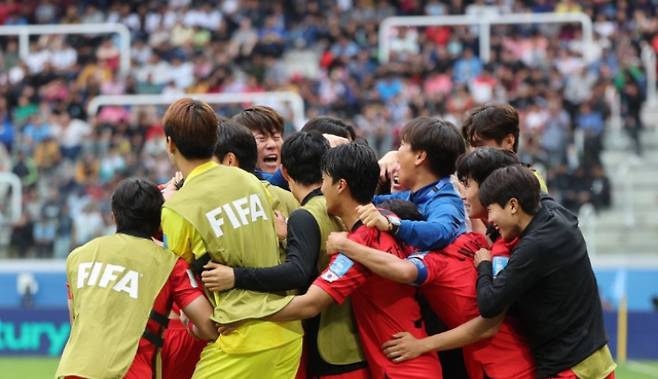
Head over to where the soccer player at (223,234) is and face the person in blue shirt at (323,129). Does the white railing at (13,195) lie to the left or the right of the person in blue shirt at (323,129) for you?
left

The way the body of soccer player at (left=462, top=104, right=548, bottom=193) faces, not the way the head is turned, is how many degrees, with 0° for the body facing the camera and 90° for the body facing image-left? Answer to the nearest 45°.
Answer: approximately 45°

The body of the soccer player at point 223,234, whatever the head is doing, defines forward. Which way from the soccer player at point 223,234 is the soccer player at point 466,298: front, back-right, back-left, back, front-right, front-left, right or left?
back-right

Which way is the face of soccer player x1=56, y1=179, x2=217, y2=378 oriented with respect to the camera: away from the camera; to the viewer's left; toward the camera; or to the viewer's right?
away from the camera

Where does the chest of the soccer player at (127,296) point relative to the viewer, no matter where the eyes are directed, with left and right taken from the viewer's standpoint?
facing away from the viewer and to the right of the viewer

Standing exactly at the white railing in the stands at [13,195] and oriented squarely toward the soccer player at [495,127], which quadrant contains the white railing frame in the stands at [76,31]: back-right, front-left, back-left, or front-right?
back-left

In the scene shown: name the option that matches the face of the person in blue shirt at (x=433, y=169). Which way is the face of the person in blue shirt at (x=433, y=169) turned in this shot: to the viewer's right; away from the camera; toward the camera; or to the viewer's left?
to the viewer's left

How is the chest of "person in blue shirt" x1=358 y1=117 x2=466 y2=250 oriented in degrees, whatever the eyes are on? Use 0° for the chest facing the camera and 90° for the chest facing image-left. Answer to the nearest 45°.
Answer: approximately 90°

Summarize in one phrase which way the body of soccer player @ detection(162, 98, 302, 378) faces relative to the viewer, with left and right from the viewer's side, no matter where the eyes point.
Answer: facing away from the viewer and to the left of the viewer

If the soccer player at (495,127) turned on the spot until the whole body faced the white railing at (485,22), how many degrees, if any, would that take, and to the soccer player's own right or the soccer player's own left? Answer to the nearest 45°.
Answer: approximately 135° to the soccer player's own right
